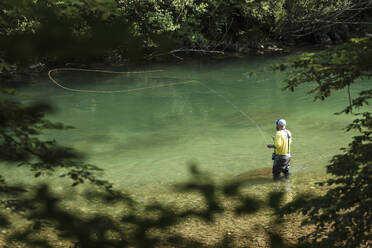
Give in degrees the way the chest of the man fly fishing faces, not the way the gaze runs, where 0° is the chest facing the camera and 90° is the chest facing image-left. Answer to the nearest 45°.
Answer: approximately 135°
